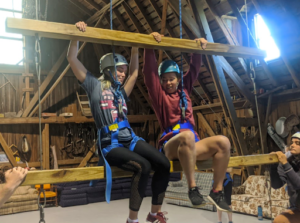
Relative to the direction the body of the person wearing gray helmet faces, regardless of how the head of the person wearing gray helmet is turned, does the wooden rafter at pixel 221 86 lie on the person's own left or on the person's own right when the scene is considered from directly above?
on the person's own left

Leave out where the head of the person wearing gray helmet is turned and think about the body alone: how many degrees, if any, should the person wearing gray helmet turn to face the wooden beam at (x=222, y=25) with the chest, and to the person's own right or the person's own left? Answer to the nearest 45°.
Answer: approximately 90° to the person's own left

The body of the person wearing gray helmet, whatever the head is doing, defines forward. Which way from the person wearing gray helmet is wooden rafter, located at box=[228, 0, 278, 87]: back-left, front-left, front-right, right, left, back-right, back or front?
left

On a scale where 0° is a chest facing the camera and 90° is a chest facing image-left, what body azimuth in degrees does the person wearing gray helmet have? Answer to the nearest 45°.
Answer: approximately 315°

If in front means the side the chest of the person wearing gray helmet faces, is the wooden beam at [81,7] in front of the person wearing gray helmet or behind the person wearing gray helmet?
behind

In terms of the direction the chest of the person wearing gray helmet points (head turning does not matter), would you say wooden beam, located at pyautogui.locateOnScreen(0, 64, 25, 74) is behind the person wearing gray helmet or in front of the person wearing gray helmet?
behind

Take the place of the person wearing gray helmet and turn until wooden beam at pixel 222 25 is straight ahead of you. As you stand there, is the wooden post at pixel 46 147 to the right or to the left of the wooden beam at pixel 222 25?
left

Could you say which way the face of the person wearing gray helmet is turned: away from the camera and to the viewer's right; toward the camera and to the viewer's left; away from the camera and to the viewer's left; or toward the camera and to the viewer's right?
toward the camera and to the viewer's right

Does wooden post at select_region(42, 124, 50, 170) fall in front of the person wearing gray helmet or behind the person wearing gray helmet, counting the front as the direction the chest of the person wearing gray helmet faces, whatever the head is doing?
behind
